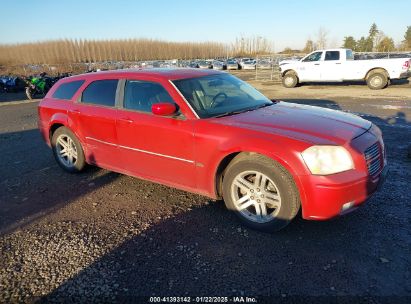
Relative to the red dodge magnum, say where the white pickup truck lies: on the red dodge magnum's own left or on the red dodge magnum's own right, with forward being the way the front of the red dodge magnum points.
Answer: on the red dodge magnum's own left

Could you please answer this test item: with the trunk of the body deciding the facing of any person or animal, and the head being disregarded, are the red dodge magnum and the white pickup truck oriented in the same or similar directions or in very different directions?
very different directions

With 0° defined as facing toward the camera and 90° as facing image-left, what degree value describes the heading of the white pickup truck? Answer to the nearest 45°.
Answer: approximately 90°

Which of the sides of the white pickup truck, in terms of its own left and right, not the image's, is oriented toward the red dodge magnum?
left

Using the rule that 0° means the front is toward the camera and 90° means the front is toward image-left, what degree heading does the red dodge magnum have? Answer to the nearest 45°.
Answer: approximately 315°

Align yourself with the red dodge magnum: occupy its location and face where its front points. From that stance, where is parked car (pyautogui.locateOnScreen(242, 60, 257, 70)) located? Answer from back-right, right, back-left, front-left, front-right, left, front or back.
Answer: back-left

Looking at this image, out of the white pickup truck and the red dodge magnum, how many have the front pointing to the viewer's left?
1
